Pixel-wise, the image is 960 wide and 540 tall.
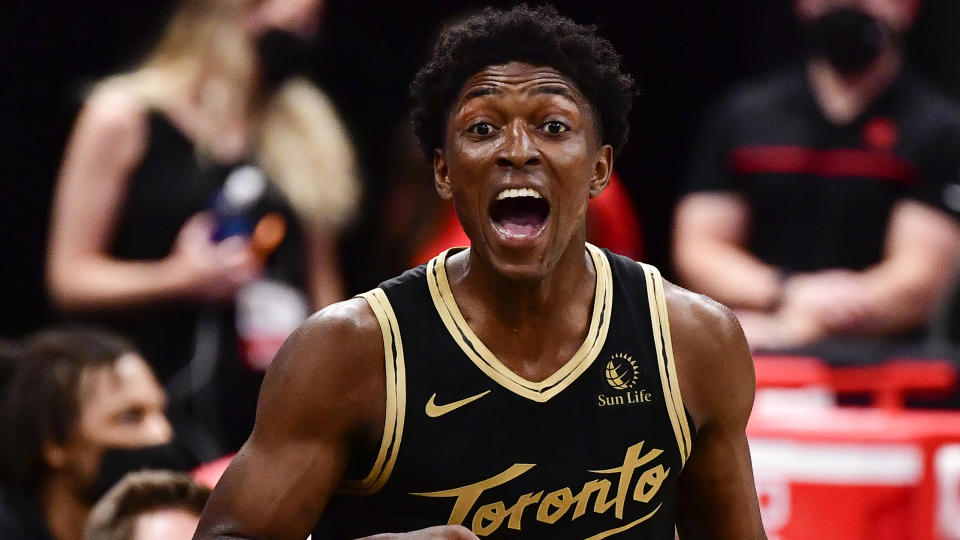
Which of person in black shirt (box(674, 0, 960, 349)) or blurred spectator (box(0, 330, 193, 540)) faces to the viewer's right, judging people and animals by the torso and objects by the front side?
the blurred spectator

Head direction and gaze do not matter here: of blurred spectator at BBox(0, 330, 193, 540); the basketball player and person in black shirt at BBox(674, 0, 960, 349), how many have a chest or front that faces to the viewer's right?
1

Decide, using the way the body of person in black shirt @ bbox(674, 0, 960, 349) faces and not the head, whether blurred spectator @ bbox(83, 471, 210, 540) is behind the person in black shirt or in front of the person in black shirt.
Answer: in front

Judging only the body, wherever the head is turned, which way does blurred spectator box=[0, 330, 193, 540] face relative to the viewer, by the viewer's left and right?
facing to the right of the viewer

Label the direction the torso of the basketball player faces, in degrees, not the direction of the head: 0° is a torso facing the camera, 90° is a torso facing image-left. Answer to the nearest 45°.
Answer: approximately 0°
